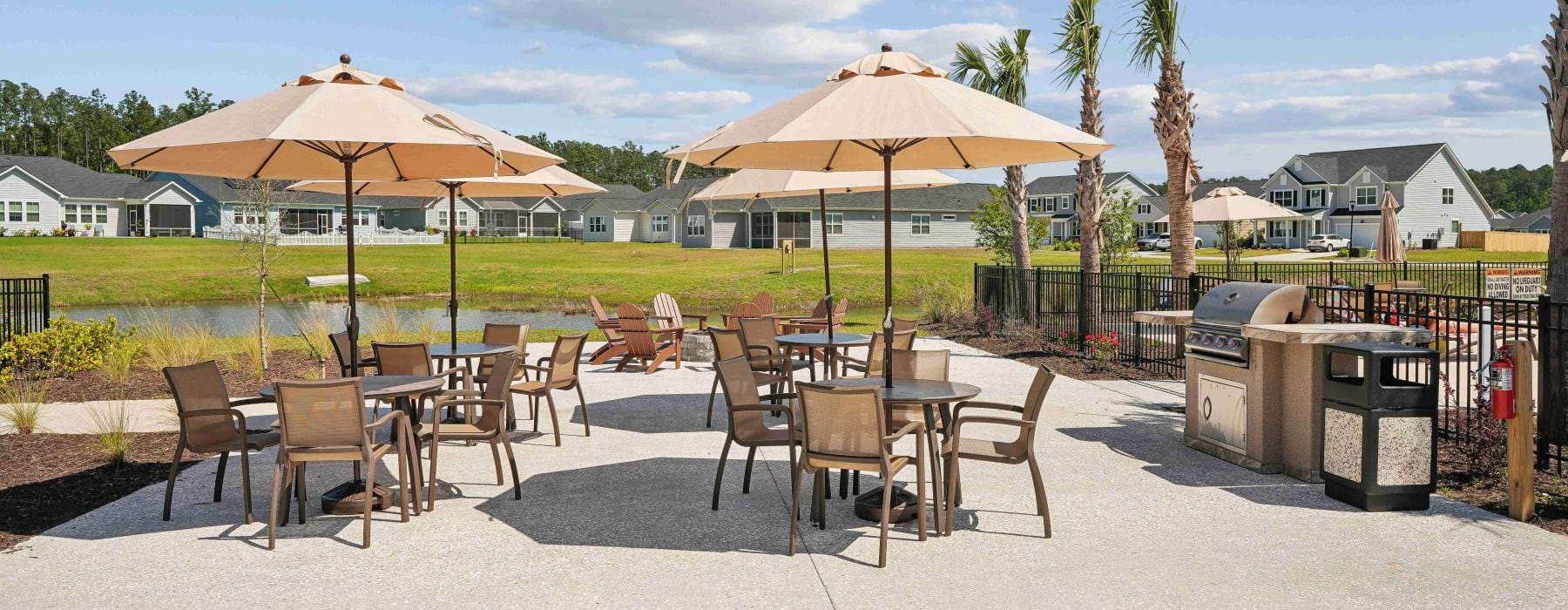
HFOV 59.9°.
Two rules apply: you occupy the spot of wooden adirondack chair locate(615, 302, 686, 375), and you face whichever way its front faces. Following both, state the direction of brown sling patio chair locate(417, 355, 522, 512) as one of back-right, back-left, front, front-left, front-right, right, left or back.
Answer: back-right

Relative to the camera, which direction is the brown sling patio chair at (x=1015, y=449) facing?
to the viewer's left

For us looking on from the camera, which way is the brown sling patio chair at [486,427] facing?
facing to the left of the viewer

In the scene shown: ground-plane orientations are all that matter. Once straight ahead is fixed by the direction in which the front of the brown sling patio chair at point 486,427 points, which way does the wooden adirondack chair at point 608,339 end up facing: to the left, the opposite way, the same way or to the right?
the opposite way

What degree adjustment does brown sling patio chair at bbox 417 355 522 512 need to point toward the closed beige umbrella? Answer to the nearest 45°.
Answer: approximately 135° to its right

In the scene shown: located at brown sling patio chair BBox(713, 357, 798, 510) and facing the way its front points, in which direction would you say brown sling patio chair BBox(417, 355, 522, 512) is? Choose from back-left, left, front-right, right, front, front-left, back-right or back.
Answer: back

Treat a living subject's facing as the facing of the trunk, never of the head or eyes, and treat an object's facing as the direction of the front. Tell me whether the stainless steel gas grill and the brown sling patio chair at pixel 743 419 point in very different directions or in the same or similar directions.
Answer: very different directions

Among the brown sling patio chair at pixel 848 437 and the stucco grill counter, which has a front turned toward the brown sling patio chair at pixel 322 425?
the stucco grill counter

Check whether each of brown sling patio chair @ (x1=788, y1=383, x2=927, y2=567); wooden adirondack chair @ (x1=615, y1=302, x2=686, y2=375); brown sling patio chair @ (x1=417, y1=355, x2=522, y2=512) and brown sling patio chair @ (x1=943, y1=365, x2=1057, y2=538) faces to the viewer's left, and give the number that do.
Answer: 2

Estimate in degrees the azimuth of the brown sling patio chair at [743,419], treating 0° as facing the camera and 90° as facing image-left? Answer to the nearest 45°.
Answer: approximately 270°

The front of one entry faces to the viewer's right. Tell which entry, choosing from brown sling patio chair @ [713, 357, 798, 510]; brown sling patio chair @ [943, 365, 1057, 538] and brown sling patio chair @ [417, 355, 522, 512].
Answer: brown sling patio chair @ [713, 357, 798, 510]

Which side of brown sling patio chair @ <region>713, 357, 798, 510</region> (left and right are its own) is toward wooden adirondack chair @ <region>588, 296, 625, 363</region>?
left

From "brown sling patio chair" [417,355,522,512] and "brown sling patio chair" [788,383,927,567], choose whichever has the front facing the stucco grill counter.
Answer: "brown sling patio chair" [788,383,927,567]

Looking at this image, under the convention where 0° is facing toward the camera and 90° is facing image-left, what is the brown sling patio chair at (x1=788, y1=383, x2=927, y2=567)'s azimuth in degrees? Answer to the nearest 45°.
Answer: approximately 225°

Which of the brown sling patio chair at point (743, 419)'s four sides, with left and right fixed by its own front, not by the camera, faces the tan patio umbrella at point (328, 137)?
back

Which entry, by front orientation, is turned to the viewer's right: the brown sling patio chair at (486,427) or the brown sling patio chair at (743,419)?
the brown sling patio chair at (743,419)

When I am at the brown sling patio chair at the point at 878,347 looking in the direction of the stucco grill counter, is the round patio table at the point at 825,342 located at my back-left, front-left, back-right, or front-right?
back-left
